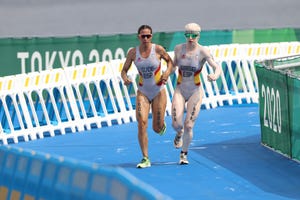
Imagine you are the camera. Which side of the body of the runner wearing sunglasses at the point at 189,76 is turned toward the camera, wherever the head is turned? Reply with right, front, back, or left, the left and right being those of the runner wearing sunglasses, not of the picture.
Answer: front

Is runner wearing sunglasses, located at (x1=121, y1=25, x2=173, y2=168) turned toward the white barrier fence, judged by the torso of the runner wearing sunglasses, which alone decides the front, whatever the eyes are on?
no

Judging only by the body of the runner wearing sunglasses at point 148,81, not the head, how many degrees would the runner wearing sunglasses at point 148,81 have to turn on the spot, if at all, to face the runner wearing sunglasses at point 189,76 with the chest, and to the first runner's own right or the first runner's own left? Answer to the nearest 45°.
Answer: approximately 90° to the first runner's own left

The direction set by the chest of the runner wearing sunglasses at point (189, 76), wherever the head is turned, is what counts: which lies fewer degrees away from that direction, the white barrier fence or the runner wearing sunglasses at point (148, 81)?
the runner wearing sunglasses

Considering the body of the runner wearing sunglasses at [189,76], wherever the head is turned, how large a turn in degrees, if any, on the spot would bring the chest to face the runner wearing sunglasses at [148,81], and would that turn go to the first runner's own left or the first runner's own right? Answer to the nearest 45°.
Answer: approximately 90° to the first runner's own right

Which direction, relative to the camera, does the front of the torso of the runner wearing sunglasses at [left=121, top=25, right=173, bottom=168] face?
toward the camera

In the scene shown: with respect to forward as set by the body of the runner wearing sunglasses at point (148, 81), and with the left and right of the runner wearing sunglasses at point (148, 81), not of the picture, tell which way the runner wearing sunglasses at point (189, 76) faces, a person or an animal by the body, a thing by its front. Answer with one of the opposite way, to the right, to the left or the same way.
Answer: the same way

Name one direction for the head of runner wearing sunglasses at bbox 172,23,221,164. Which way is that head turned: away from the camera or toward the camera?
toward the camera
